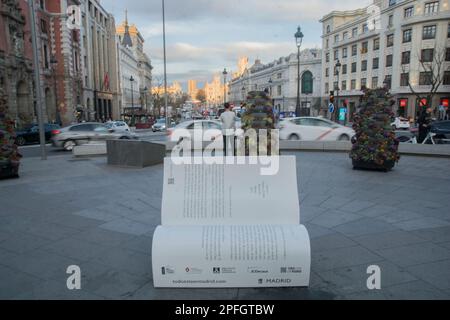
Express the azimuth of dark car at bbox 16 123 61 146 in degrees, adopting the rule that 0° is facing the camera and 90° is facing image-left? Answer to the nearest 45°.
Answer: approximately 90°

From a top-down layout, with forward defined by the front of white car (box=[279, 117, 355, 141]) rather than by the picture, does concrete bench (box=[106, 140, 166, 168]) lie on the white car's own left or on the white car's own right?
on the white car's own right

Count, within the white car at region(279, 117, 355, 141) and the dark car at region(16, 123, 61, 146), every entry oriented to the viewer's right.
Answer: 1

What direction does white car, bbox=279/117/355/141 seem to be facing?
to the viewer's right

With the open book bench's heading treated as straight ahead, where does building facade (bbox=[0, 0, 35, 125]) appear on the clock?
The building facade is roughly at 5 o'clock from the open book bench.

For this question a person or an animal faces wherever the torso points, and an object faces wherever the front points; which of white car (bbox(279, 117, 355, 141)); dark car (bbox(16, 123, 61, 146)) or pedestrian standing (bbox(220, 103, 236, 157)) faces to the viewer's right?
the white car
